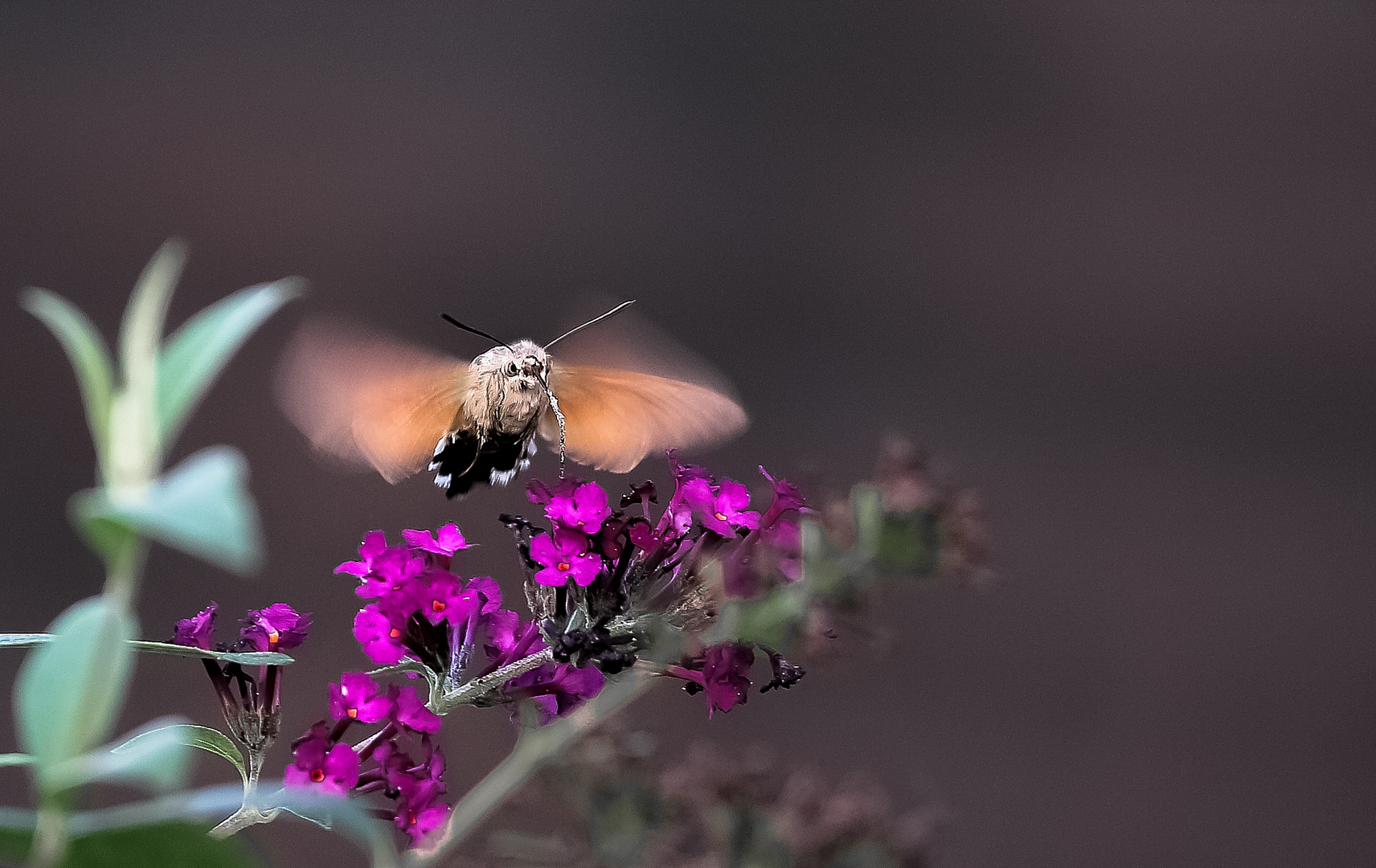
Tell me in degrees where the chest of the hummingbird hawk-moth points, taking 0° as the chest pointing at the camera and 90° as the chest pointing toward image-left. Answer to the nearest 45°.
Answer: approximately 315°
